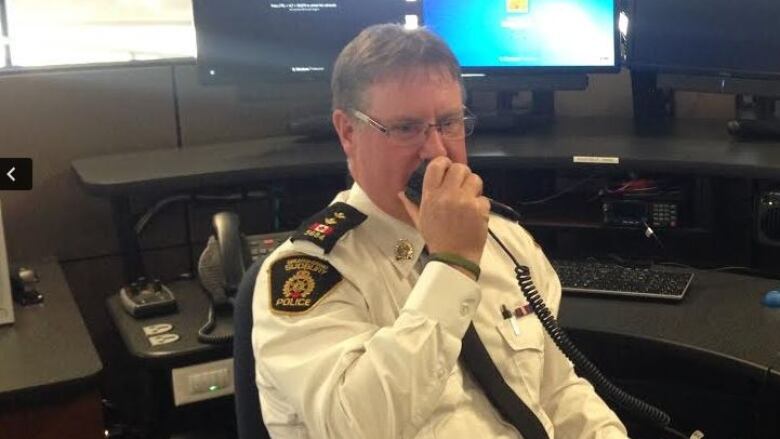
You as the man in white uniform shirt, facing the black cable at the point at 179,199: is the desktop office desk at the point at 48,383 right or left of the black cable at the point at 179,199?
left

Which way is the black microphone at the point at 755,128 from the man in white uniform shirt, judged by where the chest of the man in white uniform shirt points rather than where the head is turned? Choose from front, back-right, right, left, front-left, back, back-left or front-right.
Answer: left

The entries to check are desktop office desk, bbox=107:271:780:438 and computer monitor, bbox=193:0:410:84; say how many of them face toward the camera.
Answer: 2
